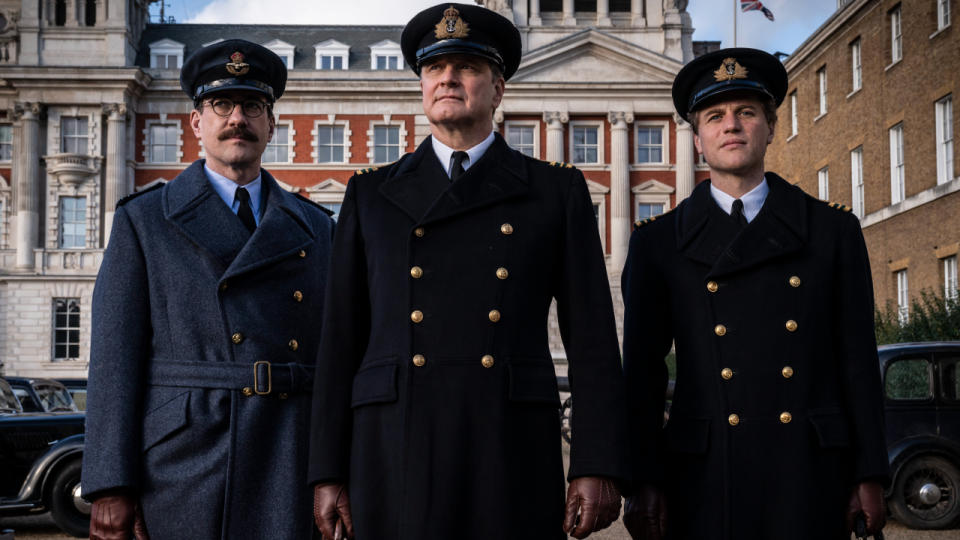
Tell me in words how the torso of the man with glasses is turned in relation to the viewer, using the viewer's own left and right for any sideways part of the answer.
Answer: facing the viewer and to the right of the viewer

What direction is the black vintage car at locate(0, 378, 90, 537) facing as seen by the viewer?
to the viewer's right

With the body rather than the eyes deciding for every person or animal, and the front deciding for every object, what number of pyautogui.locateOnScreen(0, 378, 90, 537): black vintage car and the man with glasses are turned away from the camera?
0

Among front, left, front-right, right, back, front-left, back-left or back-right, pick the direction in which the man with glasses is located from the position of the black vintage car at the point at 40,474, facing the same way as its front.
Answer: right
